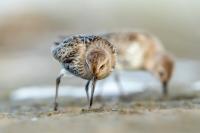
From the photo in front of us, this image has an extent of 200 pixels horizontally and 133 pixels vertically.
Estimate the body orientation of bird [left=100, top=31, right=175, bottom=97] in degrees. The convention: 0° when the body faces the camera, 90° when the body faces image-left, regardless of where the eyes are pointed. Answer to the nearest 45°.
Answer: approximately 270°

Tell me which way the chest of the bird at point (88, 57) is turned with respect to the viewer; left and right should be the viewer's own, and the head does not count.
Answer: facing the viewer and to the right of the viewer

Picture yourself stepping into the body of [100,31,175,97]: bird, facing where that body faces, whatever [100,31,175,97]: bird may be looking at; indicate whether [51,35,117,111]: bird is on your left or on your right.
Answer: on your right

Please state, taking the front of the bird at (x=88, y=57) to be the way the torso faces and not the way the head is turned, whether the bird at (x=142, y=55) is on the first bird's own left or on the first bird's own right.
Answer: on the first bird's own left

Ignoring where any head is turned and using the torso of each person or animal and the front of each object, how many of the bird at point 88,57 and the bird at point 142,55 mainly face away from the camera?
0
